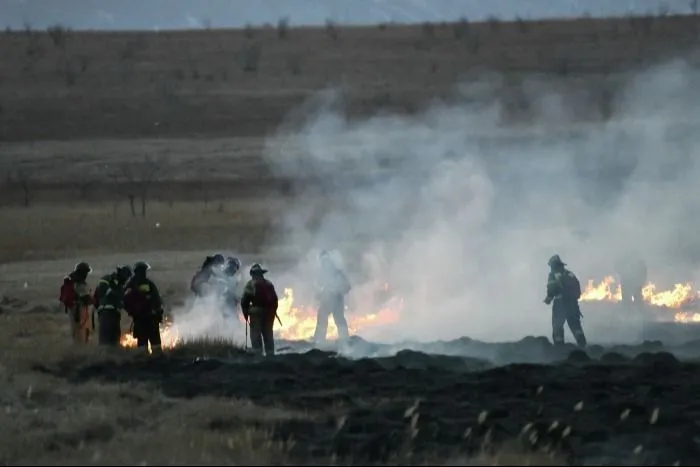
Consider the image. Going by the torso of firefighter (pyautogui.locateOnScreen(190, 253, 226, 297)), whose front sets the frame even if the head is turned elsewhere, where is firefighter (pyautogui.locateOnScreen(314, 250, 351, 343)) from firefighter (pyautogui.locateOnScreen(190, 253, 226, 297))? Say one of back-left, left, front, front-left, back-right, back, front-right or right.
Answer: front

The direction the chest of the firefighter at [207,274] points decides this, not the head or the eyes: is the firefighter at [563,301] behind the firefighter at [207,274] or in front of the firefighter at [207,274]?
in front

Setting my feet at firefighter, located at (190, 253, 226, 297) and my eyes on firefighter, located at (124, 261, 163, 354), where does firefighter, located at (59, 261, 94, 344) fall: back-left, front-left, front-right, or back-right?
front-right

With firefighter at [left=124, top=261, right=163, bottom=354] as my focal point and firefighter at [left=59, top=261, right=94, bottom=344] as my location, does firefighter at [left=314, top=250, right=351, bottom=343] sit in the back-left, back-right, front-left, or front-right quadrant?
front-left

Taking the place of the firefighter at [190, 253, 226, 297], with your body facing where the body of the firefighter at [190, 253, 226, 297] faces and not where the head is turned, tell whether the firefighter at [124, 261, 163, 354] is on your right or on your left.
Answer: on your right

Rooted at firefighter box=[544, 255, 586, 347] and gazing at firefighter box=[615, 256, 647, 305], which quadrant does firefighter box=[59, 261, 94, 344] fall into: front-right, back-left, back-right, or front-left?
back-left

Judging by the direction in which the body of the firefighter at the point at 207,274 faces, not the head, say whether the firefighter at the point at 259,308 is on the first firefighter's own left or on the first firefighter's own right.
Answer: on the first firefighter's own right

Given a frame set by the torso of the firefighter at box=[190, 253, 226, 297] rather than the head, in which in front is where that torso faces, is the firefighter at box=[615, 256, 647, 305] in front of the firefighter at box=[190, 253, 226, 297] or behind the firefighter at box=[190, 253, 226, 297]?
in front

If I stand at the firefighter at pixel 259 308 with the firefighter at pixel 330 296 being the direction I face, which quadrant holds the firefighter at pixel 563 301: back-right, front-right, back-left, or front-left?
front-right

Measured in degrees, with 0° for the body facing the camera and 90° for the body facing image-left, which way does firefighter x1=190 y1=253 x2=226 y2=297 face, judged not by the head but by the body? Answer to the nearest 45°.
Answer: approximately 270°

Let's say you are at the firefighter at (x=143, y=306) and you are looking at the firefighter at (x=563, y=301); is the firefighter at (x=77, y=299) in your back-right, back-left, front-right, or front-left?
back-left
